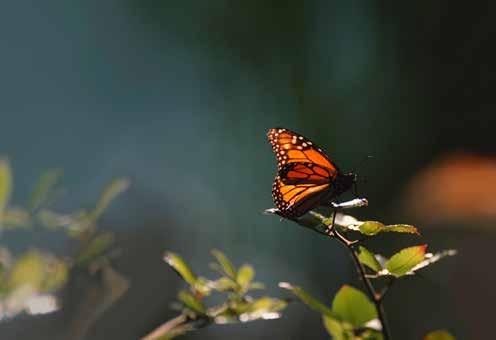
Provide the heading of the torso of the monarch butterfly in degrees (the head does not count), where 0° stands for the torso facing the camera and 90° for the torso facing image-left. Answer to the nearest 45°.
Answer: approximately 270°
